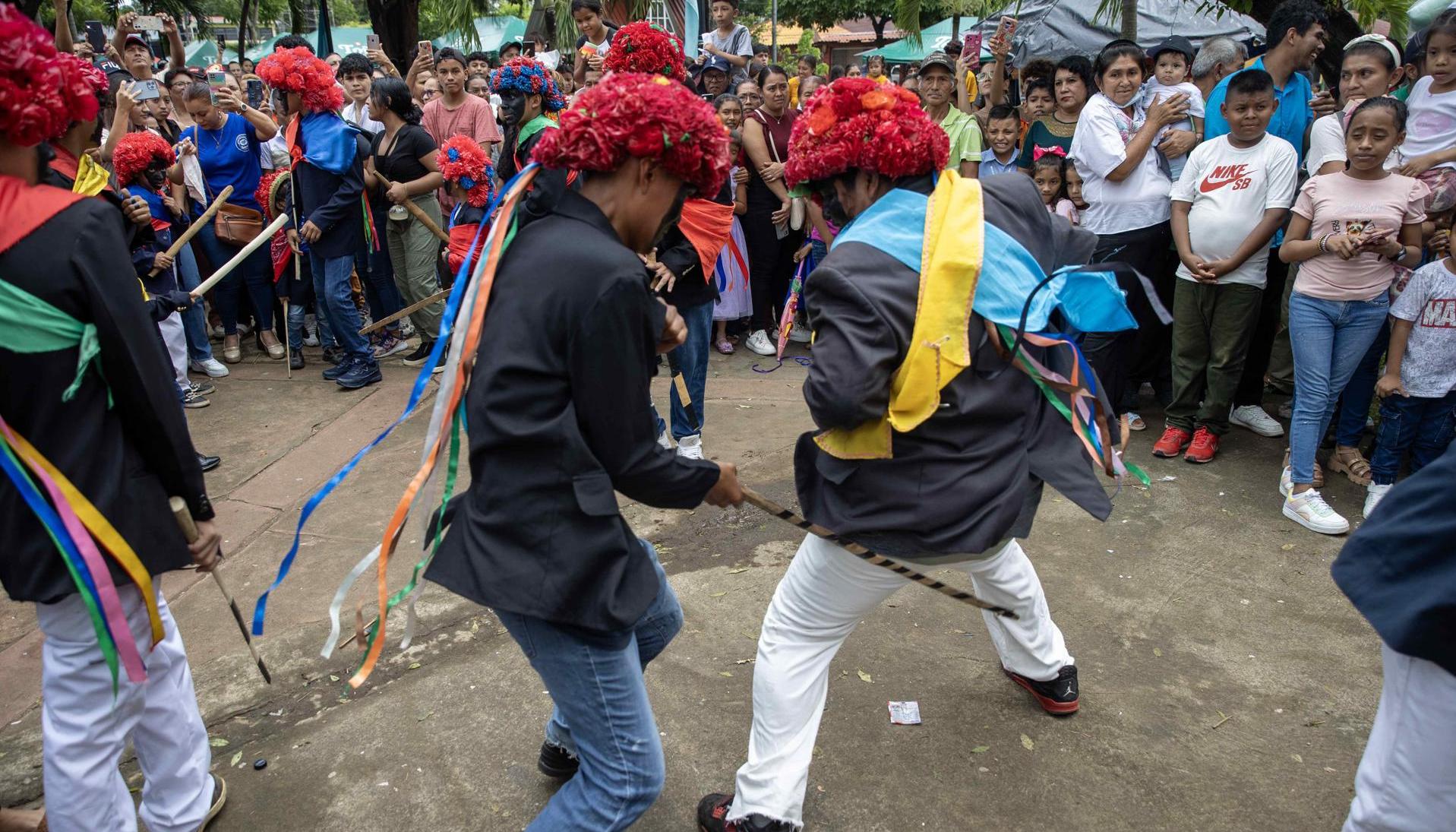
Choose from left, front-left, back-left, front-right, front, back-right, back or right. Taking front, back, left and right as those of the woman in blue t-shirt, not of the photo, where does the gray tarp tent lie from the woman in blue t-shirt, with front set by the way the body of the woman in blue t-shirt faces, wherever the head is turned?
left

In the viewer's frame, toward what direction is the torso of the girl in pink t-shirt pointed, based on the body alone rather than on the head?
toward the camera

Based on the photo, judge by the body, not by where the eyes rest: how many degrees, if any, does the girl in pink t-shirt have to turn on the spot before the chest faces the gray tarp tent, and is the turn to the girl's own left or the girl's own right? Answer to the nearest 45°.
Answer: approximately 180°

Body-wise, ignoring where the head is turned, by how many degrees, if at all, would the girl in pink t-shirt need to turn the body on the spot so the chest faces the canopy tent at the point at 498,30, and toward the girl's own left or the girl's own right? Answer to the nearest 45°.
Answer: approximately 135° to the girl's own right

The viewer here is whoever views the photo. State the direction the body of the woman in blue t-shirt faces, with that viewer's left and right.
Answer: facing the viewer

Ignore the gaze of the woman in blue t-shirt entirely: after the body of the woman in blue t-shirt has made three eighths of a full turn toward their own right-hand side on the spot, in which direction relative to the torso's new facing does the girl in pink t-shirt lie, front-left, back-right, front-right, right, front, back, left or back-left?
back

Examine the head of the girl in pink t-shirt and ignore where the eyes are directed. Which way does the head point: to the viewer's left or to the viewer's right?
to the viewer's left

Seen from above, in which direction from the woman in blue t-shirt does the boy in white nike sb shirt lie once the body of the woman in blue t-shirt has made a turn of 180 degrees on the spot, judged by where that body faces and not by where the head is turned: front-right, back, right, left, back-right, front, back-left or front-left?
back-right

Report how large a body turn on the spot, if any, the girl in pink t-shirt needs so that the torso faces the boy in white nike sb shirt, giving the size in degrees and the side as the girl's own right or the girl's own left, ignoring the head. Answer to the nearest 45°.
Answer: approximately 135° to the girl's own right

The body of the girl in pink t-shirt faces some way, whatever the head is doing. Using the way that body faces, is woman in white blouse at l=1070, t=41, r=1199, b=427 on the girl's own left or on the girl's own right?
on the girl's own right

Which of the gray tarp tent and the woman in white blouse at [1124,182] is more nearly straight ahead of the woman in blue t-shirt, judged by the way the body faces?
the woman in white blouse

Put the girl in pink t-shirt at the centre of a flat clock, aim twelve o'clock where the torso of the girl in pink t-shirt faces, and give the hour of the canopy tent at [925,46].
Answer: The canopy tent is roughly at 5 o'clock from the girl in pink t-shirt.

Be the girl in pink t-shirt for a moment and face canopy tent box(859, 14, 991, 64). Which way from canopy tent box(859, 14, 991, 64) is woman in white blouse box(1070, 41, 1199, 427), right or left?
left
